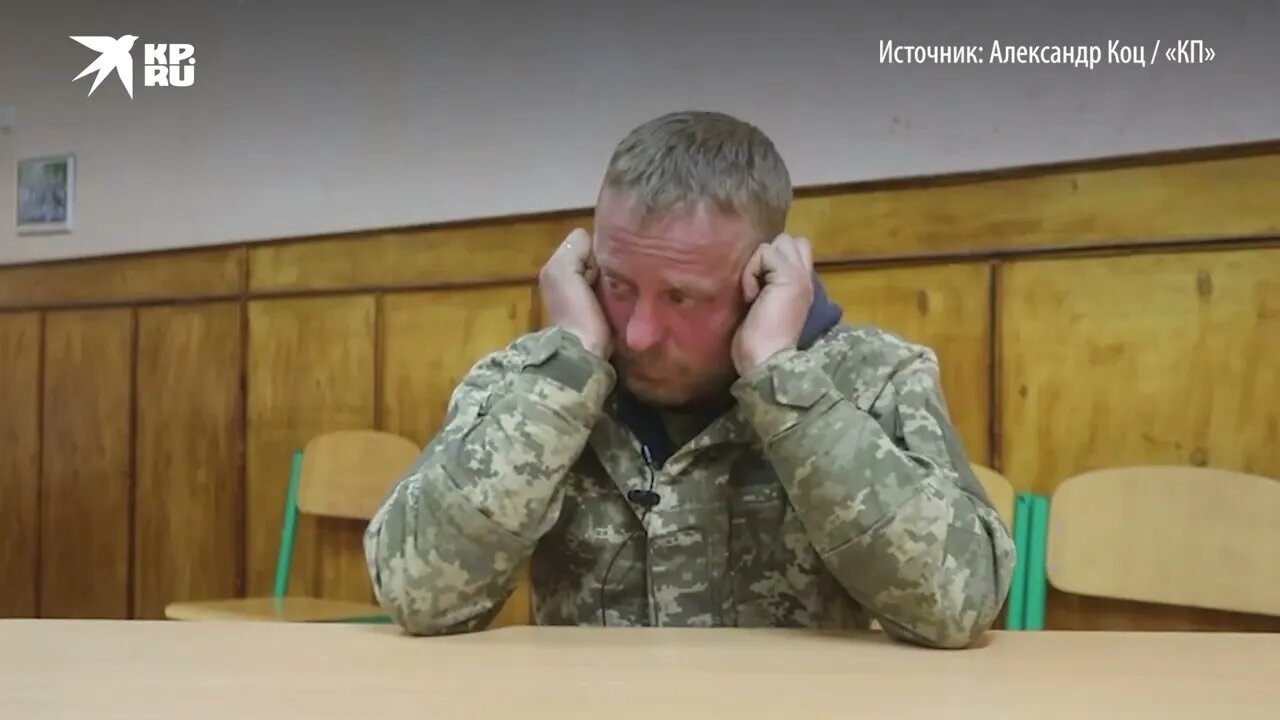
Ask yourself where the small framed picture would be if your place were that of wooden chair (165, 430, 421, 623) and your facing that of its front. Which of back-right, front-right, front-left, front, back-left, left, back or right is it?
right

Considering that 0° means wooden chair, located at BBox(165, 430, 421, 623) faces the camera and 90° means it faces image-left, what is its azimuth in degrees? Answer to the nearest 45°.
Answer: approximately 45°
